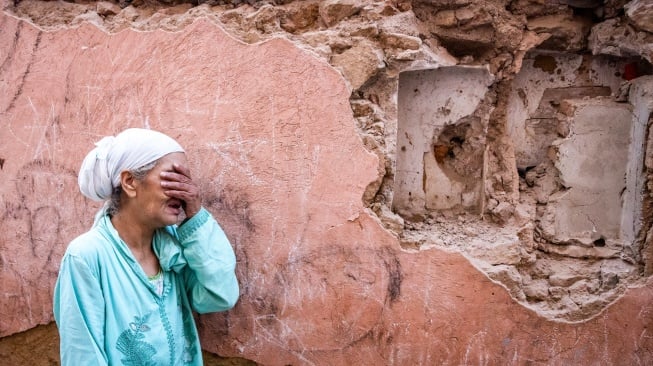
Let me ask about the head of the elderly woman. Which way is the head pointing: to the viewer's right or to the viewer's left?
to the viewer's right

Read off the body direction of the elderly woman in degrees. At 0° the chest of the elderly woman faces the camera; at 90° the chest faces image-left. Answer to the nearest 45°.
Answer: approximately 315°
